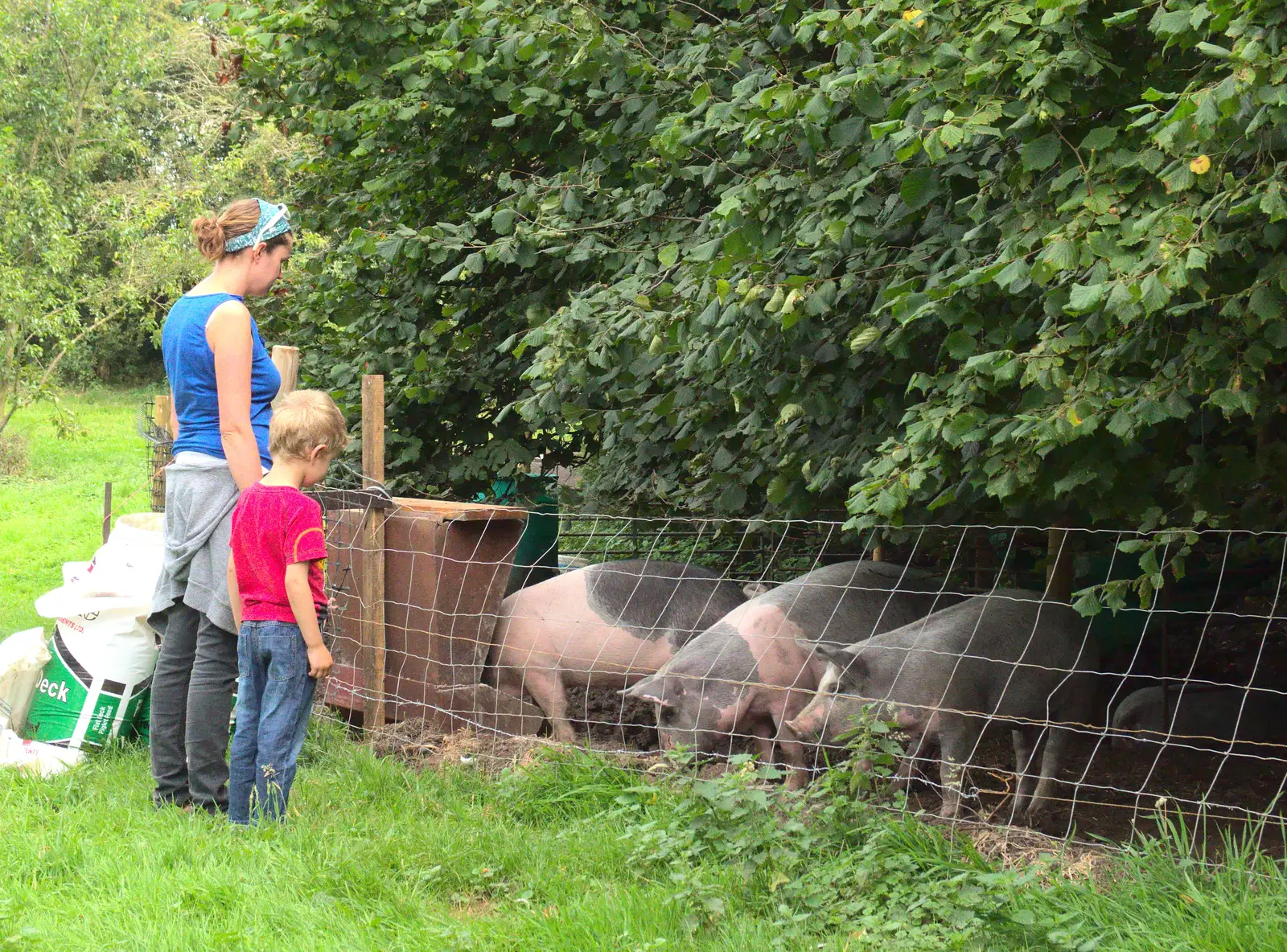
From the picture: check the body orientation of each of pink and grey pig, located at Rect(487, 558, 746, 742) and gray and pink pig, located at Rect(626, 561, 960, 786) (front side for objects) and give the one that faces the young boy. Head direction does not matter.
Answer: gray and pink pig, located at Rect(626, 561, 960, 786)

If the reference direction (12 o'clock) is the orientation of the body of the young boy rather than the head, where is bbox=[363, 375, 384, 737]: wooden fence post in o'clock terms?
The wooden fence post is roughly at 11 o'clock from the young boy.

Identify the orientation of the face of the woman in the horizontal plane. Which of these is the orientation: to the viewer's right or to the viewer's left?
to the viewer's right

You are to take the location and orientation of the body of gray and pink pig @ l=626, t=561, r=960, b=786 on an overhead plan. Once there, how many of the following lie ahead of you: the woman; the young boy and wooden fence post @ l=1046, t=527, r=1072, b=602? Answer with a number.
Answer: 2

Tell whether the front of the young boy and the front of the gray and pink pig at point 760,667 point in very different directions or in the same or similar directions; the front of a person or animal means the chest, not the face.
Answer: very different directions

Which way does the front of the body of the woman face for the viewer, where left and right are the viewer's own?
facing away from the viewer and to the right of the viewer

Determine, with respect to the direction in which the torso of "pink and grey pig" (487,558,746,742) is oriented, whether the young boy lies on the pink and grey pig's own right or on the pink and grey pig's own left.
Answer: on the pink and grey pig's own right

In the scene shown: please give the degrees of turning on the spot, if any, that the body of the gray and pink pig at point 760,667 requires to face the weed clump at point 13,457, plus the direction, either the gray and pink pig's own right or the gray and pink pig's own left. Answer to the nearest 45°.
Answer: approximately 90° to the gray and pink pig's own right

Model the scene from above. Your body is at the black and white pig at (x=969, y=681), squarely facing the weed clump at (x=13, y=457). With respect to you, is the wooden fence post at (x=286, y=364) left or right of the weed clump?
left

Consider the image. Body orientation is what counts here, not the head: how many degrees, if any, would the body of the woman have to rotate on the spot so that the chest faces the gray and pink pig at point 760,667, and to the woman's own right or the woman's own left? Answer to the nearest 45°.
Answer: approximately 45° to the woman's own right
